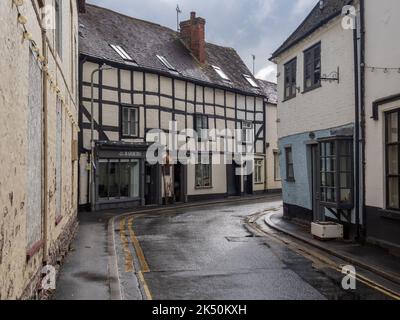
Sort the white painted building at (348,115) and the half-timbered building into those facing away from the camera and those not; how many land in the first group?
0

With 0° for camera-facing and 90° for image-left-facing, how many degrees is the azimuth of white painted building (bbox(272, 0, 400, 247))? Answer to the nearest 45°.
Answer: approximately 45°

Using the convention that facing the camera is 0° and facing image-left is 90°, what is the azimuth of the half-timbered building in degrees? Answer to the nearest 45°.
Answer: approximately 315°

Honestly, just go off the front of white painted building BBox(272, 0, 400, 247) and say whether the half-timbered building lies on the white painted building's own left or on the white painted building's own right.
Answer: on the white painted building's own right

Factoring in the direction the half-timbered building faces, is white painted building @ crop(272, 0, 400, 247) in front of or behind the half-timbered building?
in front

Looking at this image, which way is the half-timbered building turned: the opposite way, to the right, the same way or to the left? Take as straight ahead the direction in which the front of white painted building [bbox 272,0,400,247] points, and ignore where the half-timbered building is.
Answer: to the left
